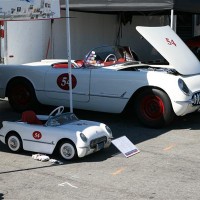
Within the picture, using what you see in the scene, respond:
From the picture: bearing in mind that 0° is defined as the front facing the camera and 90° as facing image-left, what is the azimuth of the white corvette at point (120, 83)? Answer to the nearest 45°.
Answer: approximately 315°

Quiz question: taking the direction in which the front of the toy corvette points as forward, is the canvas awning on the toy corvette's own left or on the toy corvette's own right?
on the toy corvette's own left

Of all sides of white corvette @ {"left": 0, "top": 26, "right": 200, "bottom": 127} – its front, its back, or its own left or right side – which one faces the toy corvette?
right

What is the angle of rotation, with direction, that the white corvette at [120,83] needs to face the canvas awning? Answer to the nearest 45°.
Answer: approximately 135° to its left

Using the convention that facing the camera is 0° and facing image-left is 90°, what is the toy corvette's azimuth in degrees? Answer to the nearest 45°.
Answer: approximately 315°

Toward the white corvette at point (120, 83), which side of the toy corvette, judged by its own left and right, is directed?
left
